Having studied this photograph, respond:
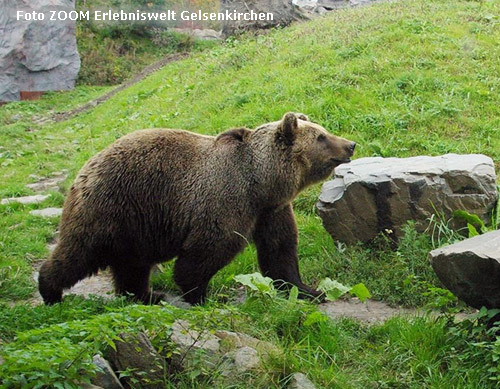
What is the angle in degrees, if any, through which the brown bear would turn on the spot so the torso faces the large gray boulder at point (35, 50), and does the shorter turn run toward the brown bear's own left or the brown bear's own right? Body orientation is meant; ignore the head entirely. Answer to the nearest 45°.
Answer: approximately 90° to the brown bear's own left

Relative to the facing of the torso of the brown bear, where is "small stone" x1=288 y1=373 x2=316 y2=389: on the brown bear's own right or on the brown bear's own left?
on the brown bear's own right

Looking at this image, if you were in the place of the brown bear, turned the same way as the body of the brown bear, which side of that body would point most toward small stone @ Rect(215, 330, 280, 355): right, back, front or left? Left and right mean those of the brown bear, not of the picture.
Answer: right

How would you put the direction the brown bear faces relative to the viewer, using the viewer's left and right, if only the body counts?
facing to the right of the viewer

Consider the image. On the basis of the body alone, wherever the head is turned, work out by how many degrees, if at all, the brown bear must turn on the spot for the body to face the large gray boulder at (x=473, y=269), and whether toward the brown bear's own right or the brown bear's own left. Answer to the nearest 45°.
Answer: approximately 45° to the brown bear's own right

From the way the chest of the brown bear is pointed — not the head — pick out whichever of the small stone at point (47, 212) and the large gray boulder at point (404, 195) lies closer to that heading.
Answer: the large gray boulder

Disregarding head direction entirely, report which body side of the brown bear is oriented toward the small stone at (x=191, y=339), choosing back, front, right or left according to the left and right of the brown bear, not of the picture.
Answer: right

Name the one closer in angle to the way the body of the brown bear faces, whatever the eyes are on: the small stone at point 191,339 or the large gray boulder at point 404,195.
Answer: the large gray boulder

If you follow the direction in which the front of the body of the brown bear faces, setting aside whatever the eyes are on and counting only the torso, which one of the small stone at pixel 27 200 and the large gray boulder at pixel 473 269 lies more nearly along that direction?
the large gray boulder

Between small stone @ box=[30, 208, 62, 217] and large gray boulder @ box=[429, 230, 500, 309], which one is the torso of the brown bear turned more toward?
the large gray boulder

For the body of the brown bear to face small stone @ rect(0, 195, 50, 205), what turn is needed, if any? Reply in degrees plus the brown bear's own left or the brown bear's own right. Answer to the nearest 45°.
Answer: approximately 135° to the brown bear's own left

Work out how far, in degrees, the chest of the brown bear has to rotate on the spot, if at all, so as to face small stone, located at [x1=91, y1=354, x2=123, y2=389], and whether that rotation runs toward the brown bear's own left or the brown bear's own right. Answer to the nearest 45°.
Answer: approximately 90° to the brown bear's own right
